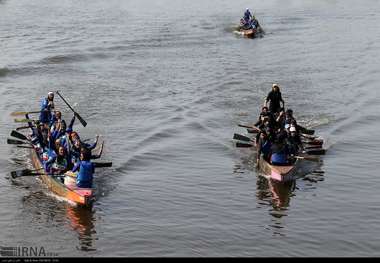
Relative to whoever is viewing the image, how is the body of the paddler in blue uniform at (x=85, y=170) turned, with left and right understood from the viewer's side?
facing away from the viewer and to the left of the viewer

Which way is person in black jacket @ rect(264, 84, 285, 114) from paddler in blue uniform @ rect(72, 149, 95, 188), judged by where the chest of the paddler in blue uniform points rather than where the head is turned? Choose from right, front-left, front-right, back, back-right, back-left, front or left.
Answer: right

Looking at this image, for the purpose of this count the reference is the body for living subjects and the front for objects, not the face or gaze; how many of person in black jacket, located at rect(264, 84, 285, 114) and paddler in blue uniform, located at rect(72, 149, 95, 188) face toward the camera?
1

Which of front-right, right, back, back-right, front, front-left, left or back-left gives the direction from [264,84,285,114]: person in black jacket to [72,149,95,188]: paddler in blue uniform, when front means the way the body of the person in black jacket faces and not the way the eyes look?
front-right

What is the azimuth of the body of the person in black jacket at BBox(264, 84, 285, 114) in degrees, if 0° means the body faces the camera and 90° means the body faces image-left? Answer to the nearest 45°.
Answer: approximately 0°

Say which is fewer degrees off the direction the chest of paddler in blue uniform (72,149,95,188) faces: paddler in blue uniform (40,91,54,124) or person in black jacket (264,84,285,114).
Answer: the paddler in blue uniform

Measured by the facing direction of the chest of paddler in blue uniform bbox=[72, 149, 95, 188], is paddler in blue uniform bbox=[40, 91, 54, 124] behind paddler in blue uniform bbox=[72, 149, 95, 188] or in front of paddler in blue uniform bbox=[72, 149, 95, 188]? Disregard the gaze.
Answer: in front

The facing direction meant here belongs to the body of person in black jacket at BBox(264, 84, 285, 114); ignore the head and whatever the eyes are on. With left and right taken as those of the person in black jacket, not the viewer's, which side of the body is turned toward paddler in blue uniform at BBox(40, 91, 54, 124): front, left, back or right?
right
